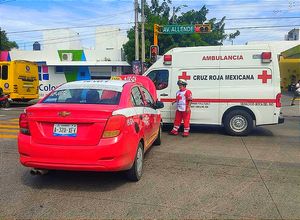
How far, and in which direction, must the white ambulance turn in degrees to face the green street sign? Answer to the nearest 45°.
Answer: approximately 90° to its right

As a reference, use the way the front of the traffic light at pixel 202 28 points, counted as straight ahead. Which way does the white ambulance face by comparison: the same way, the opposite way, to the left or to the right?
to the right

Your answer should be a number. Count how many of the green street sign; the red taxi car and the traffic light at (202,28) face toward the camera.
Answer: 2

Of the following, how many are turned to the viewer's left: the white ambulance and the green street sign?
1

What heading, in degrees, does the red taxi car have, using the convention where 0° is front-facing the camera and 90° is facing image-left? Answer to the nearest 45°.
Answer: approximately 225°

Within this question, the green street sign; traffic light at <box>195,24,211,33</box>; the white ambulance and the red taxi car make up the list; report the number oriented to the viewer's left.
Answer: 1

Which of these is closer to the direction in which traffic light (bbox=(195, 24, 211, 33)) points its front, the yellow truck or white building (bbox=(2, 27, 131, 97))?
the yellow truck

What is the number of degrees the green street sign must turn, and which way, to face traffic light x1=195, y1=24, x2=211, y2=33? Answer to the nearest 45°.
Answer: approximately 135° to its left

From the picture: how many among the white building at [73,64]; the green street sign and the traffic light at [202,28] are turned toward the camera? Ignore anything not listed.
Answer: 3

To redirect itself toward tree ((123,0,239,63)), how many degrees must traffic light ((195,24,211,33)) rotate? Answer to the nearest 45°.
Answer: approximately 180°

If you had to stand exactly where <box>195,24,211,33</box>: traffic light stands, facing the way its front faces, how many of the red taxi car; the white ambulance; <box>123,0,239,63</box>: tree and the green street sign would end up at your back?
1
